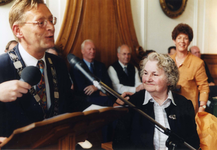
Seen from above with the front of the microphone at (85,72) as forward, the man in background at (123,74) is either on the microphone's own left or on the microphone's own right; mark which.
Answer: on the microphone's own right

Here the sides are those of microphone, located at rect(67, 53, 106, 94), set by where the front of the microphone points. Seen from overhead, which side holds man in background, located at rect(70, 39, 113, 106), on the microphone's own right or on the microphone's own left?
on the microphone's own right

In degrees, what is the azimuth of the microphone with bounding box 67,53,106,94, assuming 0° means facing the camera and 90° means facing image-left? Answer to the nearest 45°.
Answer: approximately 90°

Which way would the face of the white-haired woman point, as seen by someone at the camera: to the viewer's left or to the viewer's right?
to the viewer's left

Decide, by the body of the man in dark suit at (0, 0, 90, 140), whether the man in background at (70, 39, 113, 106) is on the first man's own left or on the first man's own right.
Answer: on the first man's own left

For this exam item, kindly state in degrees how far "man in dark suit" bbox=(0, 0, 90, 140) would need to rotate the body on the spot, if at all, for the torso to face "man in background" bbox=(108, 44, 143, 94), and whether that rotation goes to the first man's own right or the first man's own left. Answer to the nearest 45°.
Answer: approximately 90° to the first man's own left
